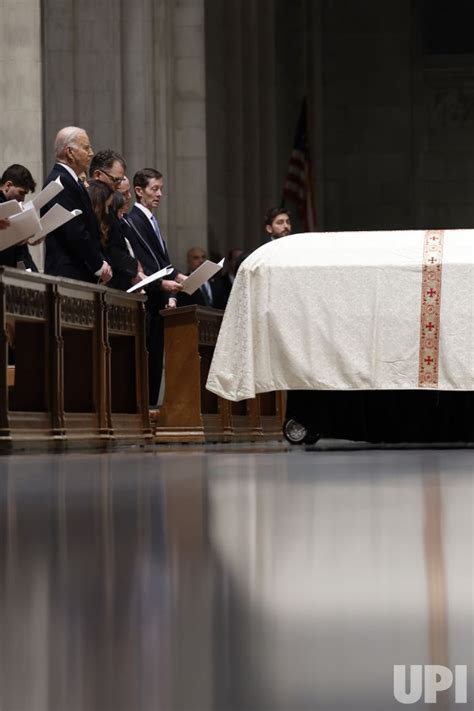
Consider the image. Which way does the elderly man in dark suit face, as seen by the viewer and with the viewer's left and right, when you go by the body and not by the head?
facing to the right of the viewer

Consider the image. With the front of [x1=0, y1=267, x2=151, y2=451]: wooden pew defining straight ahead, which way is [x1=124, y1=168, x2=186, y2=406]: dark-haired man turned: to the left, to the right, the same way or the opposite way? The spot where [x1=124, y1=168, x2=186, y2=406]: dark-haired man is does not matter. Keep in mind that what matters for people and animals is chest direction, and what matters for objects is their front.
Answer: the same way

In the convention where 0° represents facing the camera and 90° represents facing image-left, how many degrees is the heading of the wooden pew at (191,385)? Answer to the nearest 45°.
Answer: approximately 315°

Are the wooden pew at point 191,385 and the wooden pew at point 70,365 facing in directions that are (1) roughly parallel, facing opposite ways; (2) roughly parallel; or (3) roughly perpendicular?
roughly parallel

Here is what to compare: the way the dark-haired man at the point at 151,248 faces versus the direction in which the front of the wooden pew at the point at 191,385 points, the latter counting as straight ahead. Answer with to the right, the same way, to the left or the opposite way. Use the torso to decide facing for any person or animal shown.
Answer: the same way

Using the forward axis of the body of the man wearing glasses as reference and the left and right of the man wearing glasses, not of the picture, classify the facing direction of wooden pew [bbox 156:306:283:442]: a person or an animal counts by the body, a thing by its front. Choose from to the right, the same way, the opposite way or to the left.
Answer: the same way

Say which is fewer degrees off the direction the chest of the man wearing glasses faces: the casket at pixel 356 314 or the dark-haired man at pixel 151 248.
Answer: the casket

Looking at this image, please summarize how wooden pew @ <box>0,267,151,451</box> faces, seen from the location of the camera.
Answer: facing the viewer and to the right of the viewer

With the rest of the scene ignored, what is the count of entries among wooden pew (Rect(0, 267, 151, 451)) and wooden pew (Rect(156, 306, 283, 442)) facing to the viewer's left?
0

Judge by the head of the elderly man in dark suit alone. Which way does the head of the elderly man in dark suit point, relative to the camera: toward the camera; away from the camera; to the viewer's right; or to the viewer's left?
to the viewer's right

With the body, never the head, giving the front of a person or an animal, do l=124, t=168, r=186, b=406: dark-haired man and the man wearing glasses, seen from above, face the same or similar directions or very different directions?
same or similar directions
